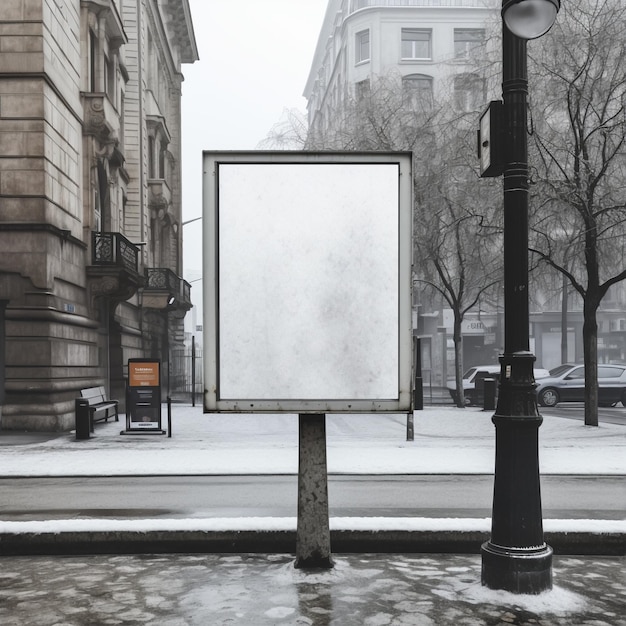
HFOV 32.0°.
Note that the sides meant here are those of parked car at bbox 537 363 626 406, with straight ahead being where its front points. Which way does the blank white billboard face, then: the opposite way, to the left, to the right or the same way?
to the left

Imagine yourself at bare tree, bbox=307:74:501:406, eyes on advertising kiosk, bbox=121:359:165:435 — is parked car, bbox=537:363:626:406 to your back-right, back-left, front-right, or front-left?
back-left

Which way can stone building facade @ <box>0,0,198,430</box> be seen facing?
to the viewer's right

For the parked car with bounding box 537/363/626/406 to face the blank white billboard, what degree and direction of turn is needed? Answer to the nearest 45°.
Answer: approximately 90° to its left

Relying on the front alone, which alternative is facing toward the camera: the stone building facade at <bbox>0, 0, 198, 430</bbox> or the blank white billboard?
the blank white billboard

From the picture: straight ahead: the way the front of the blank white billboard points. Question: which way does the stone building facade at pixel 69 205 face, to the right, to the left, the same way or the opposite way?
to the left

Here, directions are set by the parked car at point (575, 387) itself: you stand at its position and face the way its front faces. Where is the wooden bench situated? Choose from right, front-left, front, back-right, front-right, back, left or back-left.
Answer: front-left

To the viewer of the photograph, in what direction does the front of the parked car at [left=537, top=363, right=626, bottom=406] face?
facing to the left of the viewer

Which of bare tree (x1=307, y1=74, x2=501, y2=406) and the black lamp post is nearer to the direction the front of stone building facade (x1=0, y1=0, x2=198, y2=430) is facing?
the bare tree

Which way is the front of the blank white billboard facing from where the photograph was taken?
facing the viewer

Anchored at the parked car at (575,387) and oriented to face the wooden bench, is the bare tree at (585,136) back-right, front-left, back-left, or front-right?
front-left

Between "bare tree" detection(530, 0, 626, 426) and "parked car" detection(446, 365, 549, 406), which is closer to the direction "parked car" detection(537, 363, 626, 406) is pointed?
the parked car
